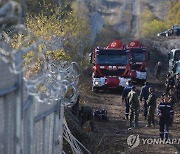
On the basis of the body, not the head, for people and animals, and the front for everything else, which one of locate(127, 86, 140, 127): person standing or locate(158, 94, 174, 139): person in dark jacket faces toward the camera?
the person in dark jacket

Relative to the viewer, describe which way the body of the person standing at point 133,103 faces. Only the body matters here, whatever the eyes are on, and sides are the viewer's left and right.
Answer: facing away from the viewer

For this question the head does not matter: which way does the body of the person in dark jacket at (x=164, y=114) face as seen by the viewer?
toward the camera

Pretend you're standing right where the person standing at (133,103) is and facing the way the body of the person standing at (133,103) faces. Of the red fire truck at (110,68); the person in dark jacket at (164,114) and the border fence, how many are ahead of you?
1

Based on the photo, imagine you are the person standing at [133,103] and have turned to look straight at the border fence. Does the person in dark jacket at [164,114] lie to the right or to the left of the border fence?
left

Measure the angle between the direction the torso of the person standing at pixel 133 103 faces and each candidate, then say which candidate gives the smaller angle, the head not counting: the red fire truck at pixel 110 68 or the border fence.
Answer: the red fire truck

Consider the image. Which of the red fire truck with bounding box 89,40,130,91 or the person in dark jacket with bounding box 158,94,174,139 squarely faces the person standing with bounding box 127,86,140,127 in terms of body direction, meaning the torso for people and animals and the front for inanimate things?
the red fire truck

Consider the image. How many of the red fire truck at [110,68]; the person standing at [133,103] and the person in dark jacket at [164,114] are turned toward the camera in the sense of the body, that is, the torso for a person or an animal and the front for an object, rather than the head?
2

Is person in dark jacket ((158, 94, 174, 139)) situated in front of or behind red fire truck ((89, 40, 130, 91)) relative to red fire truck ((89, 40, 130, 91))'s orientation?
in front

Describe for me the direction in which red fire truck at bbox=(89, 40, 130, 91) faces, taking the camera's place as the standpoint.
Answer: facing the viewer

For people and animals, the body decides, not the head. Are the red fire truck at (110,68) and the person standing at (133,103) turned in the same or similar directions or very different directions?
very different directions

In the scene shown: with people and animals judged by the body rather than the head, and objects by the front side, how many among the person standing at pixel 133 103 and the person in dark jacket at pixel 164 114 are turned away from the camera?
1
